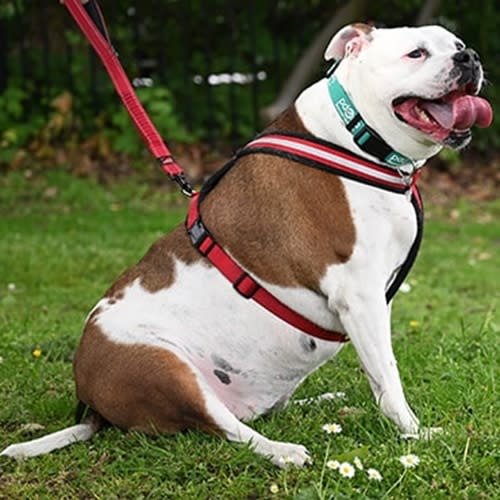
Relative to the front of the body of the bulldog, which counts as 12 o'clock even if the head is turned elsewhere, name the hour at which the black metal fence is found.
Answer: The black metal fence is roughly at 9 o'clock from the bulldog.

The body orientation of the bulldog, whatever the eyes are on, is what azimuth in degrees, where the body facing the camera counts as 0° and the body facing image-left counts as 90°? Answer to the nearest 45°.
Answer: approximately 270°

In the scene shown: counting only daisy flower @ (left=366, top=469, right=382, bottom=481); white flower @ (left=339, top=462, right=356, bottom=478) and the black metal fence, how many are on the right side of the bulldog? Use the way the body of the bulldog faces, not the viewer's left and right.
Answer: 2

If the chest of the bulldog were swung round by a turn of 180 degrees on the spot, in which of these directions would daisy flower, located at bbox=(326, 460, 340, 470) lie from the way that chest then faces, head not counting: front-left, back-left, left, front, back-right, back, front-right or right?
left
